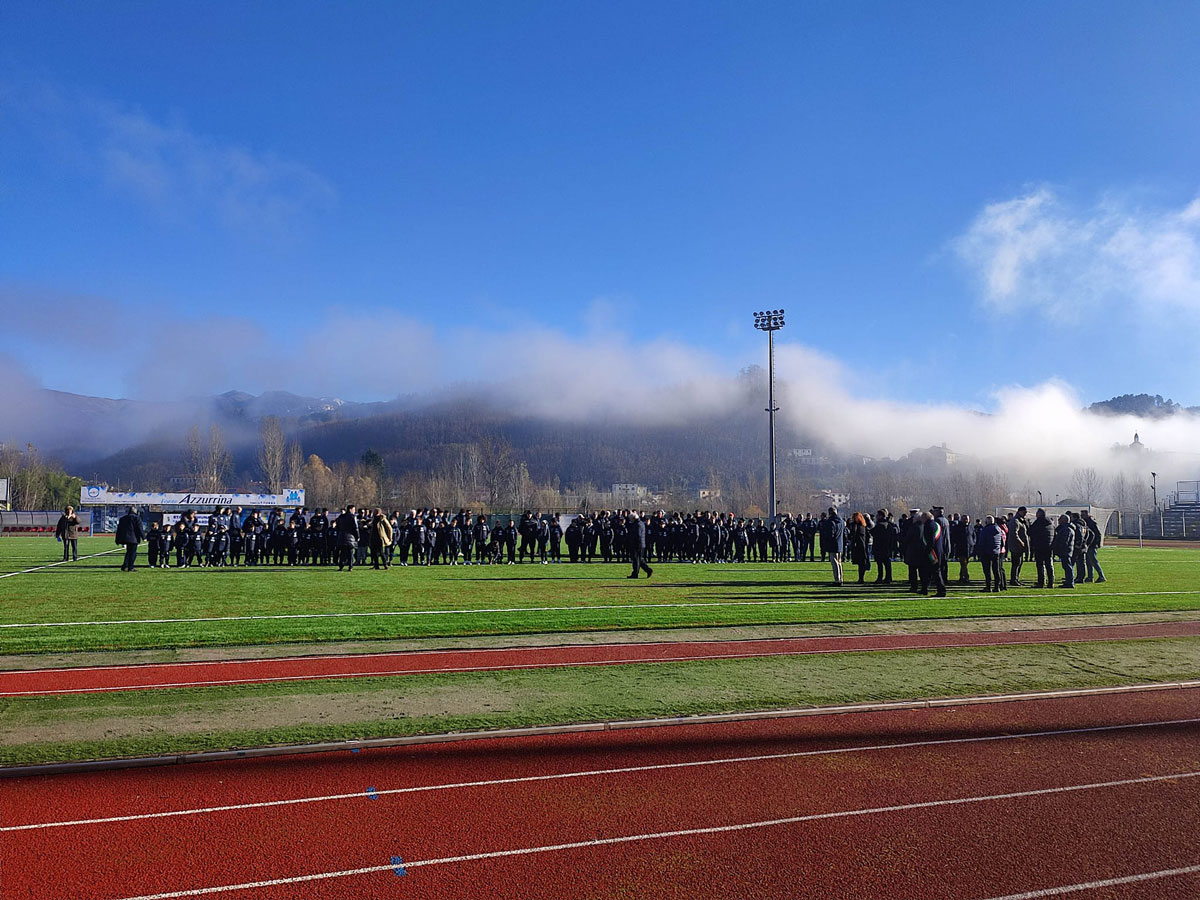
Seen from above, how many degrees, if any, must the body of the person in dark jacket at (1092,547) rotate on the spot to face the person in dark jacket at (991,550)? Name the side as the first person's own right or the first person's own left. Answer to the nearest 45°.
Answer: approximately 45° to the first person's own left

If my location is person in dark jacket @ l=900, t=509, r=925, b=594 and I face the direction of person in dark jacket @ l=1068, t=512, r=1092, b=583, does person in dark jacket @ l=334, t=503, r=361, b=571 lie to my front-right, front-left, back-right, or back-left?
back-left

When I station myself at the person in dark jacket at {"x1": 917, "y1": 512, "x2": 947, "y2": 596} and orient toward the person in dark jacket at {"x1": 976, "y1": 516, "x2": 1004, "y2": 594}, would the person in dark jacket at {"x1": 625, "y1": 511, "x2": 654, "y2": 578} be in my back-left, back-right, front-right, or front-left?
back-left

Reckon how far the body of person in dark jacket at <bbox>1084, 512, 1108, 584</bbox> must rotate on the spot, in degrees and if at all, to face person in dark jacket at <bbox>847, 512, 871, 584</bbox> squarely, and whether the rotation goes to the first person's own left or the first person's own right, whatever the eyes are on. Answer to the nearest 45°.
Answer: approximately 45° to the first person's own left

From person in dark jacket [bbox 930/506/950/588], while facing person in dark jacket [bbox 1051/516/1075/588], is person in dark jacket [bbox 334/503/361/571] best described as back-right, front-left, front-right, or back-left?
back-left

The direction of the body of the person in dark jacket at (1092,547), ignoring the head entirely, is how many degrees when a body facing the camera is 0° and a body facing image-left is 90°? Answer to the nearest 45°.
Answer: approximately 90°
